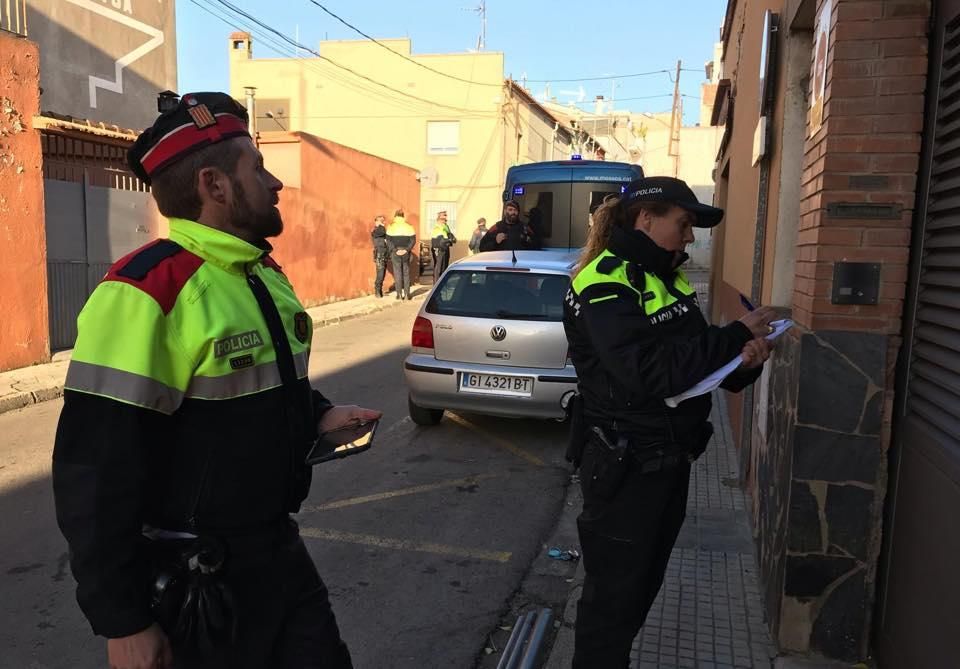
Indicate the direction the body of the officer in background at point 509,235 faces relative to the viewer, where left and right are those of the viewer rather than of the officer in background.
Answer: facing the viewer

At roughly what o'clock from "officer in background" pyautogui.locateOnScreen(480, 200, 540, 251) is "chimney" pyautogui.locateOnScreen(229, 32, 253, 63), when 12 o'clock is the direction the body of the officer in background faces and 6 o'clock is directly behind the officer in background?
The chimney is roughly at 5 o'clock from the officer in background.

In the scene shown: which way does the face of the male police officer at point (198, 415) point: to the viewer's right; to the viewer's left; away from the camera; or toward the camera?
to the viewer's right

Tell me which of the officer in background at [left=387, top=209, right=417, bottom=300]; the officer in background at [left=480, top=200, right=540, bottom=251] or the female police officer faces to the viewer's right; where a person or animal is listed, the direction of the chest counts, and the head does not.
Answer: the female police officer

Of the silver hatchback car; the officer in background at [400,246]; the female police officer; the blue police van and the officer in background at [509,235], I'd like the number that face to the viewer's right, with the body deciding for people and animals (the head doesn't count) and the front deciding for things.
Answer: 1

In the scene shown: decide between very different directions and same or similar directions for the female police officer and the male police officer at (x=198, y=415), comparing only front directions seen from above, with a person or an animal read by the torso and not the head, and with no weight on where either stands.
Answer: same or similar directions

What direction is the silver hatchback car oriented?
away from the camera

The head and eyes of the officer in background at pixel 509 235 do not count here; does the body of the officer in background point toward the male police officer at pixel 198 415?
yes

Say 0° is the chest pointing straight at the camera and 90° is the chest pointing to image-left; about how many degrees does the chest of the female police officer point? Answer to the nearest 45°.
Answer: approximately 270°

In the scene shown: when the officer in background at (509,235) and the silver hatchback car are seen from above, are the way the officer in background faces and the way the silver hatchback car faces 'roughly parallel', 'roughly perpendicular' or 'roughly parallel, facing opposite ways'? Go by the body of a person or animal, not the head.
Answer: roughly parallel, facing opposite ways

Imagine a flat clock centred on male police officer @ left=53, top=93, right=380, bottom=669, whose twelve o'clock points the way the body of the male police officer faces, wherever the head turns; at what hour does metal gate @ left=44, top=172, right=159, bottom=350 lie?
The metal gate is roughly at 7 o'clock from the male police officer.
